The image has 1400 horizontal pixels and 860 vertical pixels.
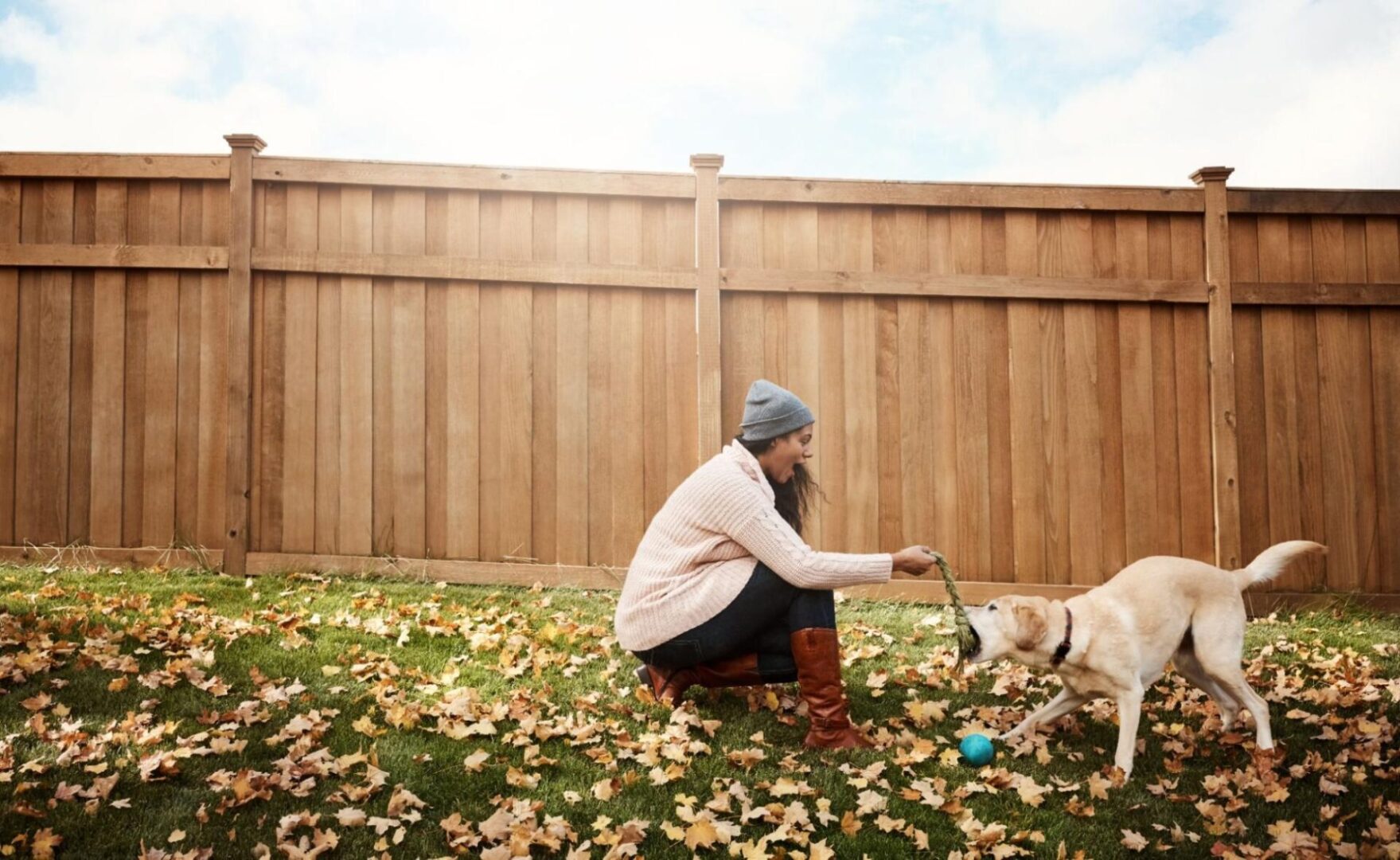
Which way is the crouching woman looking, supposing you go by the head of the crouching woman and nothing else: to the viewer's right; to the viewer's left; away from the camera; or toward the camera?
to the viewer's right

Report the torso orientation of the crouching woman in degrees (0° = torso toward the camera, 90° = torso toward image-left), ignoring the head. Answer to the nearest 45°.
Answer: approximately 270°

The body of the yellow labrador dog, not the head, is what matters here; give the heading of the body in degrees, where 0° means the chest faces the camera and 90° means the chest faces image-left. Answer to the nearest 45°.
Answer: approximately 90°

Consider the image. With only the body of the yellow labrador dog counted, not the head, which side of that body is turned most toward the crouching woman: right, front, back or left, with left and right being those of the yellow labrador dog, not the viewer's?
front

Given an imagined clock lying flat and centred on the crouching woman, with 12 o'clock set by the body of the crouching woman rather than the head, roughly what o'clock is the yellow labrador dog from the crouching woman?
The yellow labrador dog is roughly at 12 o'clock from the crouching woman.

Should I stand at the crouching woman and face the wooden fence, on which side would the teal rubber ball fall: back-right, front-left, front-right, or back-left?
back-right

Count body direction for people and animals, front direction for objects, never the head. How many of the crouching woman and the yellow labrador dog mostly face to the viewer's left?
1

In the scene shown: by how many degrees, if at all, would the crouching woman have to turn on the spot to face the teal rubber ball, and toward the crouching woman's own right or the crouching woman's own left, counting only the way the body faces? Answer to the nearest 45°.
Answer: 0° — they already face it

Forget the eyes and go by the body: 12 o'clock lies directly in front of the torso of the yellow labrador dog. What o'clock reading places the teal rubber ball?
The teal rubber ball is roughly at 11 o'clock from the yellow labrador dog.

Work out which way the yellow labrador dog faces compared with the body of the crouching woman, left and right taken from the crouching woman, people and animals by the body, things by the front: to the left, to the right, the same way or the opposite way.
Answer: the opposite way
